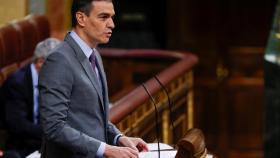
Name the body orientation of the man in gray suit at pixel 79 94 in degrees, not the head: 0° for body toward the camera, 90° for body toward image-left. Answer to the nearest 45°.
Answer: approximately 315°

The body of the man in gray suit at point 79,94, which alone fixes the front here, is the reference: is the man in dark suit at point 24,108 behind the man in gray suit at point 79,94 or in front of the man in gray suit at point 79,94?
behind

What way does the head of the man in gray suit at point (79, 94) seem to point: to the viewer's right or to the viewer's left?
to the viewer's right

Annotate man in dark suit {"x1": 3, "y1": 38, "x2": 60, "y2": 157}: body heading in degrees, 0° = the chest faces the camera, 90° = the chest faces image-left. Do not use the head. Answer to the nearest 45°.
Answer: approximately 315°
